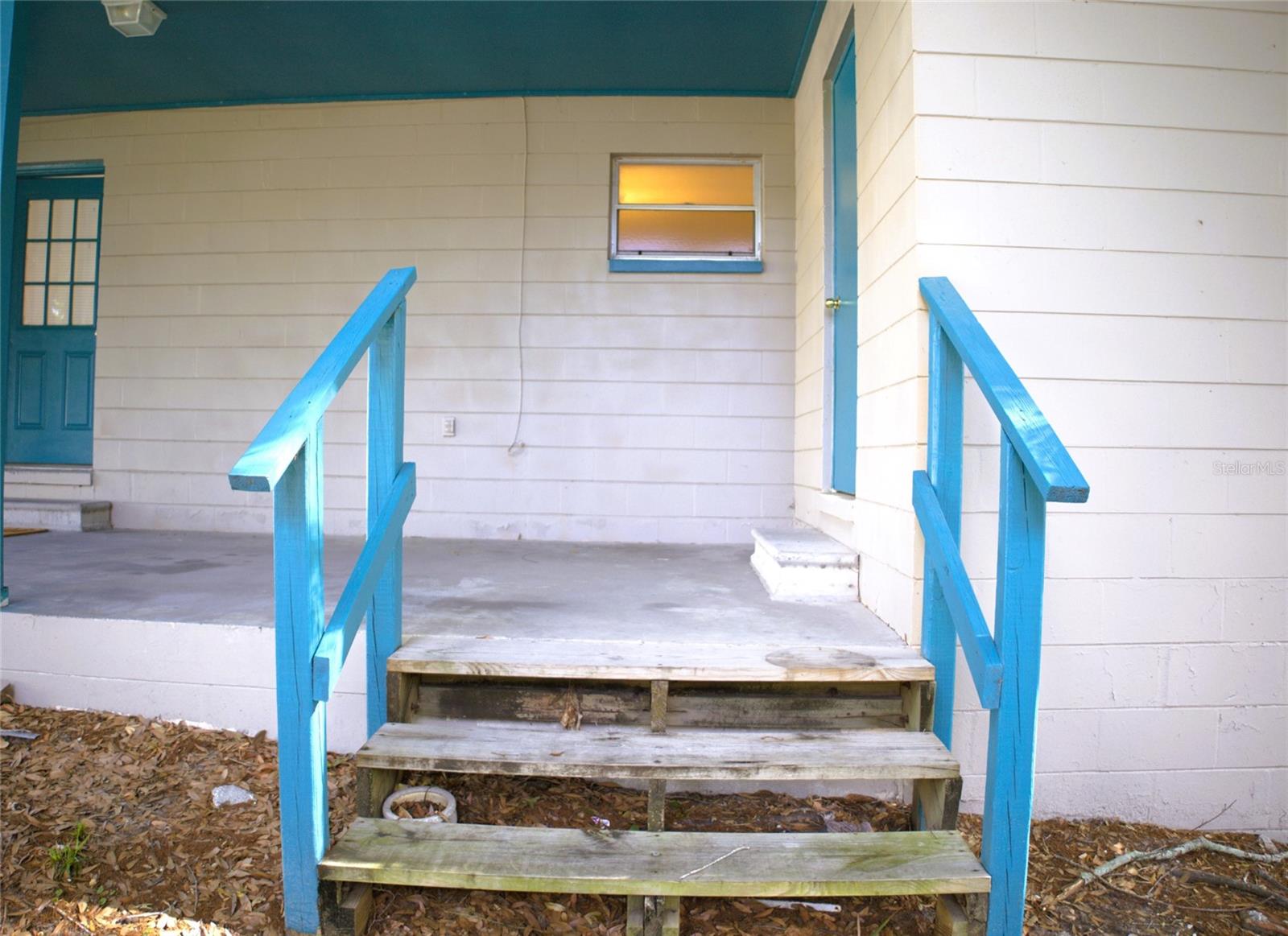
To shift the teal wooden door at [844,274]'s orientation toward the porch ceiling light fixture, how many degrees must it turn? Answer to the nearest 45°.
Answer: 0° — it already faces it

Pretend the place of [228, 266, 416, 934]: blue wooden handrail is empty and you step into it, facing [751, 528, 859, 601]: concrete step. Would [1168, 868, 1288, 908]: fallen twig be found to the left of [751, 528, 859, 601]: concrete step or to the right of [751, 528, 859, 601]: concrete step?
right

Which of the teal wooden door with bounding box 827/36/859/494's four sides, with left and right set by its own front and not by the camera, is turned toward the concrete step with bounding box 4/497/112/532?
front

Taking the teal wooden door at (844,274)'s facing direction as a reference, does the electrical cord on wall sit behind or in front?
in front

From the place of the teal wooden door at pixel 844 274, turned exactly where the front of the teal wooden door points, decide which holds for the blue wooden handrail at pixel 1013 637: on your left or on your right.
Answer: on your left

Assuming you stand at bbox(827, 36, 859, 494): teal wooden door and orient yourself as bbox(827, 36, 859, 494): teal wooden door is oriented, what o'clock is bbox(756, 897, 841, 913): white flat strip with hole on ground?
The white flat strip with hole on ground is roughly at 9 o'clock from the teal wooden door.

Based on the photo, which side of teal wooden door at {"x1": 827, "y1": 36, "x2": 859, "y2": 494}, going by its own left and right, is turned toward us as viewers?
left
